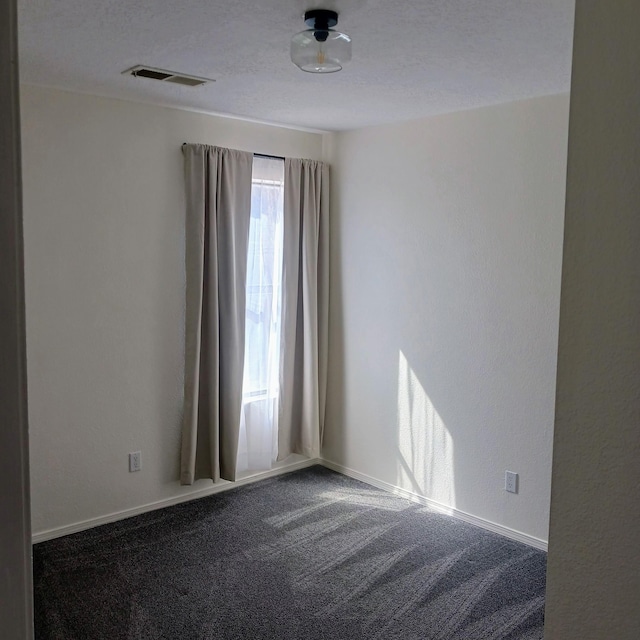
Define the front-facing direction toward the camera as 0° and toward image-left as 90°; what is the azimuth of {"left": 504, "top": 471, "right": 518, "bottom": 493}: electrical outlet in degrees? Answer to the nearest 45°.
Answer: approximately 45°

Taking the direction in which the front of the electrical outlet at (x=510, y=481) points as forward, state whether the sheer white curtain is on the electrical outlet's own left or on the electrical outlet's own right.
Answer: on the electrical outlet's own right

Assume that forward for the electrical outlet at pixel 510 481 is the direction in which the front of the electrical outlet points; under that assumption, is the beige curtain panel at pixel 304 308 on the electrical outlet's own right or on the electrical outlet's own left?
on the electrical outlet's own right
